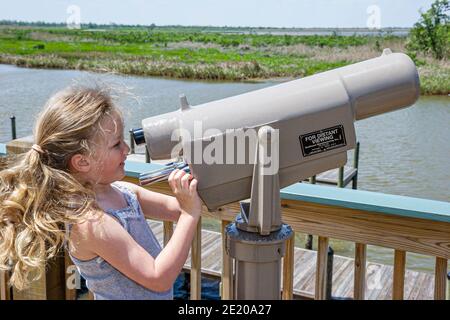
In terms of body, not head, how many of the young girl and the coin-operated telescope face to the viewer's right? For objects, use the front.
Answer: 2

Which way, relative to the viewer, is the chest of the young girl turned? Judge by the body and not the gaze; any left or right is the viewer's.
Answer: facing to the right of the viewer

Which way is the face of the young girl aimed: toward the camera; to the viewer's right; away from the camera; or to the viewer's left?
to the viewer's right

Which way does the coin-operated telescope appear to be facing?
to the viewer's right
